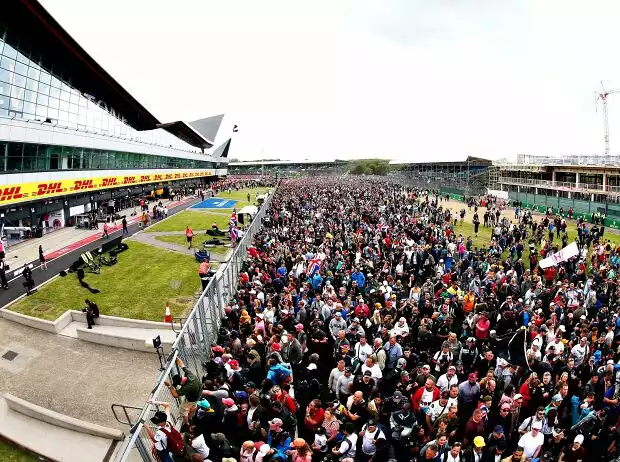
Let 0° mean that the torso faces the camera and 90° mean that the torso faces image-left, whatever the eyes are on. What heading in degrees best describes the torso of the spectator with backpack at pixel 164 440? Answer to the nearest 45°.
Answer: approximately 135°
